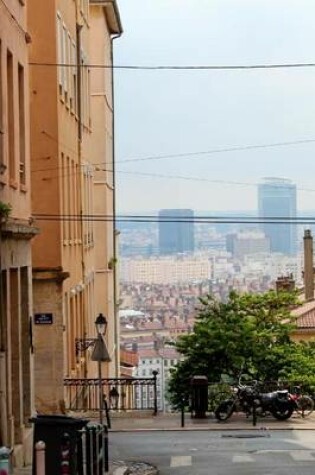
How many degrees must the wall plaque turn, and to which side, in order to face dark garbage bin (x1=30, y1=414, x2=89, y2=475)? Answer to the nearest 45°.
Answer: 0° — it already faces it

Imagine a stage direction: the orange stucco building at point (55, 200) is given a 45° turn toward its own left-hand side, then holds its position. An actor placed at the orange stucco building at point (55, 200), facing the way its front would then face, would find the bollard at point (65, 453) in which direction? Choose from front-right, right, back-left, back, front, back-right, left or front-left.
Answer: back-right

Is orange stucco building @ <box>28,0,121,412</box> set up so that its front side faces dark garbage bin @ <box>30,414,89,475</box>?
no

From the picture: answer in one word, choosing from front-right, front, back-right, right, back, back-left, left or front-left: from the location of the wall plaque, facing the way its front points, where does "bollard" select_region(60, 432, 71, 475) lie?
front

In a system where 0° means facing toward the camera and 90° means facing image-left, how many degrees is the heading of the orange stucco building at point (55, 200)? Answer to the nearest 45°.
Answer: approximately 270°

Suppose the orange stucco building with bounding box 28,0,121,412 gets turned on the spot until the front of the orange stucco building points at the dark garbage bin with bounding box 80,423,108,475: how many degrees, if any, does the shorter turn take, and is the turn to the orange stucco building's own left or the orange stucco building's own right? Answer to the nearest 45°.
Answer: approximately 90° to the orange stucco building's own right

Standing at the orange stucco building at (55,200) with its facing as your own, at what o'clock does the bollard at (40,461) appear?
The bollard is roughly at 3 o'clock from the orange stucco building.

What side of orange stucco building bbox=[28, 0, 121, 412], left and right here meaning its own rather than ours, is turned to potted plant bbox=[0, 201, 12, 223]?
right

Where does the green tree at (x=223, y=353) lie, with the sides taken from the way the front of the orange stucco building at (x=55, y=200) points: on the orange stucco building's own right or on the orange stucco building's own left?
on the orange stucco building's own left
